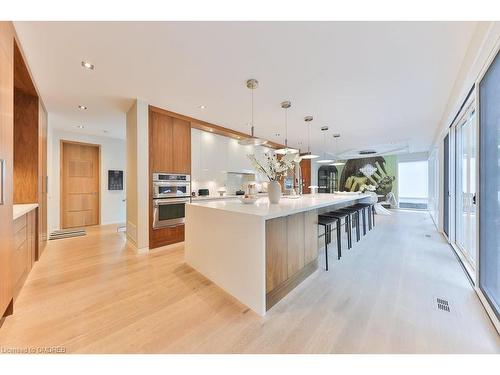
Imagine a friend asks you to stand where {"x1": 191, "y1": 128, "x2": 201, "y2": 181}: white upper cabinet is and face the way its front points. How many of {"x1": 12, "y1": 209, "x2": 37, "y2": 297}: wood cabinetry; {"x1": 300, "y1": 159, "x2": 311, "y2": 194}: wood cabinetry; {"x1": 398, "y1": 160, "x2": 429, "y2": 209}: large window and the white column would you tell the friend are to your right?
2

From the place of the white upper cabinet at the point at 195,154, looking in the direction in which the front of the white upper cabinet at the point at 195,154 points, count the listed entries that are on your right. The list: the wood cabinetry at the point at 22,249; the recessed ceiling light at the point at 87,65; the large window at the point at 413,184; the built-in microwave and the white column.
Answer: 4

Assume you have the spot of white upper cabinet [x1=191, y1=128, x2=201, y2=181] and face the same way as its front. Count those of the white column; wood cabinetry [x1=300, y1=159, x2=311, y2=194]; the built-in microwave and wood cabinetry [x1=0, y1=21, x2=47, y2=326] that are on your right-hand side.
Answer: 3

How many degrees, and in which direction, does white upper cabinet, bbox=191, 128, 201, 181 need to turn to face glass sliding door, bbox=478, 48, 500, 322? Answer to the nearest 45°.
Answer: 0° — it already faces it

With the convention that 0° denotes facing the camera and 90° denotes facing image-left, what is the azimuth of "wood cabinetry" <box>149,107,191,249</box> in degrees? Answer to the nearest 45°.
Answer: approximately 315°

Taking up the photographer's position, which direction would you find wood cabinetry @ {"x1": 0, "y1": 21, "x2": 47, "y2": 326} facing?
facing to the right of the viewer
